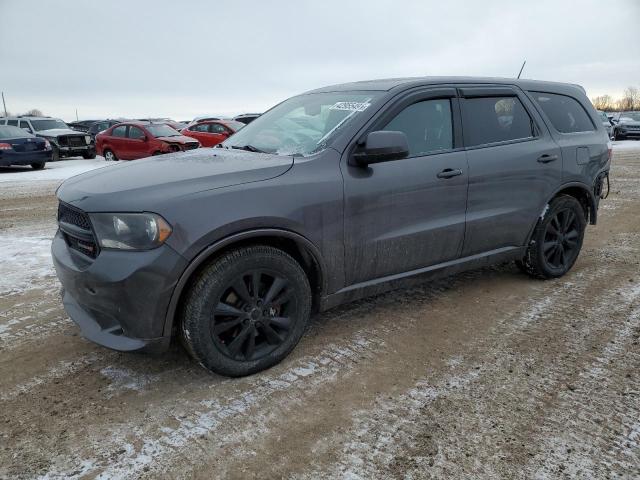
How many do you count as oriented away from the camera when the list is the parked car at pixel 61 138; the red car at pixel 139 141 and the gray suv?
0

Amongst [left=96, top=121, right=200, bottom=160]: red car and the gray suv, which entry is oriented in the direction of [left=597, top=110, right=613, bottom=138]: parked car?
the red car

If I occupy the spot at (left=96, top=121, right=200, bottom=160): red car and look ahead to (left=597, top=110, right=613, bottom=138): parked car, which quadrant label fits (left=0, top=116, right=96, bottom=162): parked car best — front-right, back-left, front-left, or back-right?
back-left

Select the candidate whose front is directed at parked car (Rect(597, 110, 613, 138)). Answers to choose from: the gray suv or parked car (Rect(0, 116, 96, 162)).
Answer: parked car (Rect(0, 116, 96, 162))

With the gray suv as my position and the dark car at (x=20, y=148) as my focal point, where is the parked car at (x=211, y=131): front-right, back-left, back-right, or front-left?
front-right

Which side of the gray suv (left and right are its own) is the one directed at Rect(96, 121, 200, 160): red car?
right

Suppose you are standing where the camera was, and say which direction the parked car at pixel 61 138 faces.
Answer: facing the viewer and to the right of the viewer

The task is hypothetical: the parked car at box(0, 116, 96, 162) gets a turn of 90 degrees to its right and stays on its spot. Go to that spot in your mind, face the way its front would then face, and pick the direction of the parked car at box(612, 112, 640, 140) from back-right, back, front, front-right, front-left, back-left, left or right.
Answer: back-left

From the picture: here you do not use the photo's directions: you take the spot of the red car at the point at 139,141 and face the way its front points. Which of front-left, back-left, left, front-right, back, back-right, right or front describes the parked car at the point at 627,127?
front-left

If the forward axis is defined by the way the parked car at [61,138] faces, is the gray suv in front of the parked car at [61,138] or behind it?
in front

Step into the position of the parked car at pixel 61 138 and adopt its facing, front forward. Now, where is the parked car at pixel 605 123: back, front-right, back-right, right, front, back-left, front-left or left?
front

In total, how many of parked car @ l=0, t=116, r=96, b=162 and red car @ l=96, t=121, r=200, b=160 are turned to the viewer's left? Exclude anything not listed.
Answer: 0

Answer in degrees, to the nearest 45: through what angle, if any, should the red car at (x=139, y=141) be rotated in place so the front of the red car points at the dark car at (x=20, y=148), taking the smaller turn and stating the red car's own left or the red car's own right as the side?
approximately 135° to the red car's own right

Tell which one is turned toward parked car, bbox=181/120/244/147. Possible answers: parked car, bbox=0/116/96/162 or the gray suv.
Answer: parked car, bbox=0/116/96/162

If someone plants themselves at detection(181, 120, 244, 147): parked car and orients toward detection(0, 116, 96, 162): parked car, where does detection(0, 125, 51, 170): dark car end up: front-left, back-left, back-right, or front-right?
front-left

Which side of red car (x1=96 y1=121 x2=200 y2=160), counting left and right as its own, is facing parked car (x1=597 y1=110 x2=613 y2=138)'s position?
front
